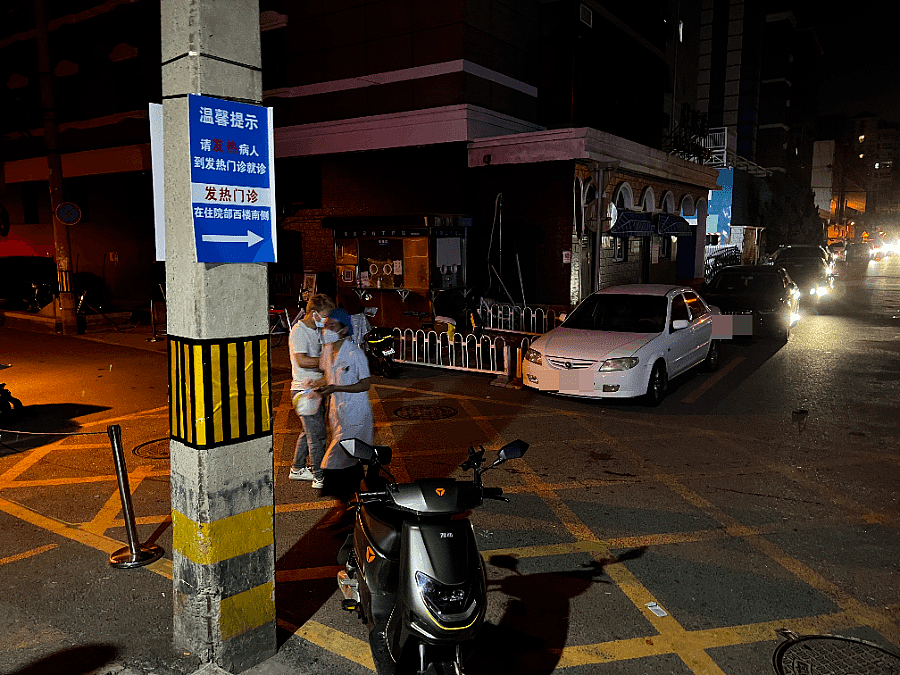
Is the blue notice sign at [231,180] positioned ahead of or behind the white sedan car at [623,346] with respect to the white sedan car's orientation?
ahead

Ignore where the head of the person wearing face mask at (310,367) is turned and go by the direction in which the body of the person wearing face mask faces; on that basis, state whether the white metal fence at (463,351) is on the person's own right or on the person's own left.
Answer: on the person's own left

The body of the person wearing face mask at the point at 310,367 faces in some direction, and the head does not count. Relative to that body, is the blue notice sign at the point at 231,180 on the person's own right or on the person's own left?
on the person's own right

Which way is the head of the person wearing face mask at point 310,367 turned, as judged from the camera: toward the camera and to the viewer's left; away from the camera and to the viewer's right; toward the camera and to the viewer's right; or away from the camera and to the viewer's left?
toward the camera and to the viewer's right

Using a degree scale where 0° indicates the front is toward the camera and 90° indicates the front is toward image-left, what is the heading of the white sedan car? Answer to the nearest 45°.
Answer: approximately 45°

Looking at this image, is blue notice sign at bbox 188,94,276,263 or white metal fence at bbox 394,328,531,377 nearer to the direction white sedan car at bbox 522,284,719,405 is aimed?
the blue notice sign

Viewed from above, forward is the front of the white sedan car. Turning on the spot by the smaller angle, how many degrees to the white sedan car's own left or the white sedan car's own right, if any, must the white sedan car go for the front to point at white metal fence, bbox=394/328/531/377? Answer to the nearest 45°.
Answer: approximately 90° to the white sedan car's own right
